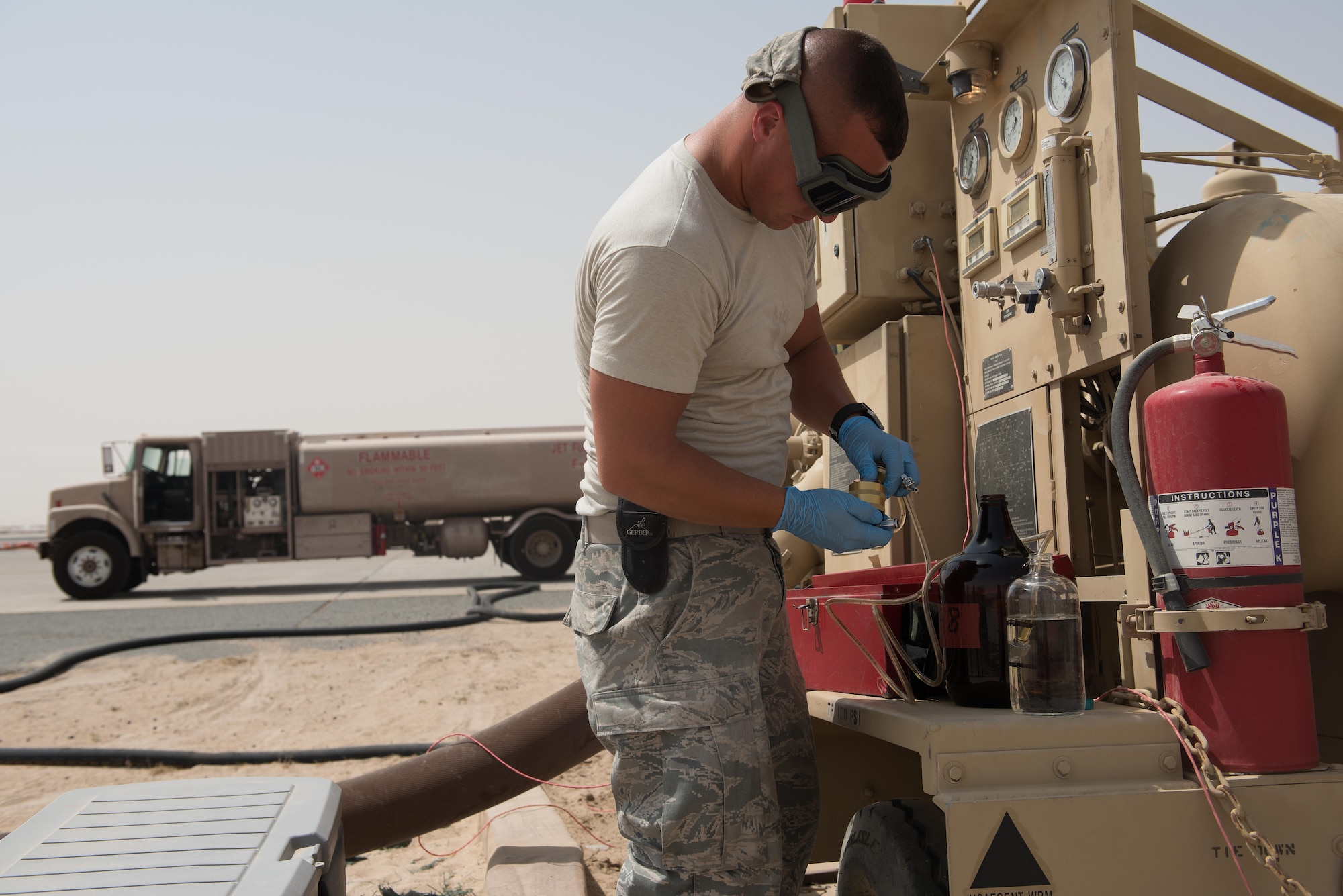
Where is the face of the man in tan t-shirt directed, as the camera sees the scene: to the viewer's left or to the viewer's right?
to the viewer's right

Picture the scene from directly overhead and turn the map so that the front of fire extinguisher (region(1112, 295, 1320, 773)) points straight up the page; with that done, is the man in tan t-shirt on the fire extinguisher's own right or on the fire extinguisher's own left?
on the fire extinguisher's own right

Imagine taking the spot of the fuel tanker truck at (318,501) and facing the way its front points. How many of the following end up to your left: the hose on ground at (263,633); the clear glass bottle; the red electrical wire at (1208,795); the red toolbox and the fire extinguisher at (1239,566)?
5

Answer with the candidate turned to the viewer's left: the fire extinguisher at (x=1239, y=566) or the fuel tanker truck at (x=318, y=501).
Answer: the fuel tanker truck

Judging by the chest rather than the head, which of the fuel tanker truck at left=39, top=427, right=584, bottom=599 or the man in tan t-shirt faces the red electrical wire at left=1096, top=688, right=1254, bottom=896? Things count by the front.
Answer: the man in tan t-shirt

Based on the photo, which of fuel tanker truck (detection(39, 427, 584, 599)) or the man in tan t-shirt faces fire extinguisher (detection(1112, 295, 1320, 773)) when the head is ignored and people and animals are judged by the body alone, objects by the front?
the man in tan t-shirt

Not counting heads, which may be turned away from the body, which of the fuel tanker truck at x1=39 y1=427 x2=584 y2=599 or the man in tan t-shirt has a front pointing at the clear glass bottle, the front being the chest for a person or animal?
the man in tan t-shirt

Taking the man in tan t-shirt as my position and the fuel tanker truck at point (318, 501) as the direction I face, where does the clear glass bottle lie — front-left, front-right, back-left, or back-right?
back-right

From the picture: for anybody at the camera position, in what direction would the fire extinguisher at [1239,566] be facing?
facing the viewer

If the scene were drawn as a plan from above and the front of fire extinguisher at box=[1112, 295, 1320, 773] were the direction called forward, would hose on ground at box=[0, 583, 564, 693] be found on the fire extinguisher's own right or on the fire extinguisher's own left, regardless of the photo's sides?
on the fire extinguisher's own right

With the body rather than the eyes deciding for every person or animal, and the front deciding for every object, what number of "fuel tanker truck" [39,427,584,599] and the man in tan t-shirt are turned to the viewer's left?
1

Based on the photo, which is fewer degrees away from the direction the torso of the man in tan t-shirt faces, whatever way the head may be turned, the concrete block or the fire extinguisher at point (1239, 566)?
the fire extinguisher

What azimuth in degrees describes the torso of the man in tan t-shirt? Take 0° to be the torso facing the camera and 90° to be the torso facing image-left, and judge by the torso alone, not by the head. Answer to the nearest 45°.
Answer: approximately 270°

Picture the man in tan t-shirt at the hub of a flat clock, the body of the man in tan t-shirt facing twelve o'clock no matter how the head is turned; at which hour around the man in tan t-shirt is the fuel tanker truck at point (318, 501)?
The fuel tanker truck is roughly at 8 o'clock from the man in tan t-shirt.

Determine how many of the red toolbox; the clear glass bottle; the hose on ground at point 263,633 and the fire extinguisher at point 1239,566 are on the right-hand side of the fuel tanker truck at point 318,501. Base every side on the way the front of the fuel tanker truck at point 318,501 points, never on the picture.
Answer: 0

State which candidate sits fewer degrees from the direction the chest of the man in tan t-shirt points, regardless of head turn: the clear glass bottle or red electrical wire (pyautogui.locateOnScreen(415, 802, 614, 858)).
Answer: the clear glass bottle

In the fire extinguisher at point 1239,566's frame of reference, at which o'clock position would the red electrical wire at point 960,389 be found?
The red electrical wire is roughly at 5 o'clock from the fire extinguisher.

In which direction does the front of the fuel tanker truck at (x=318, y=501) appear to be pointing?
to the viewer's left
